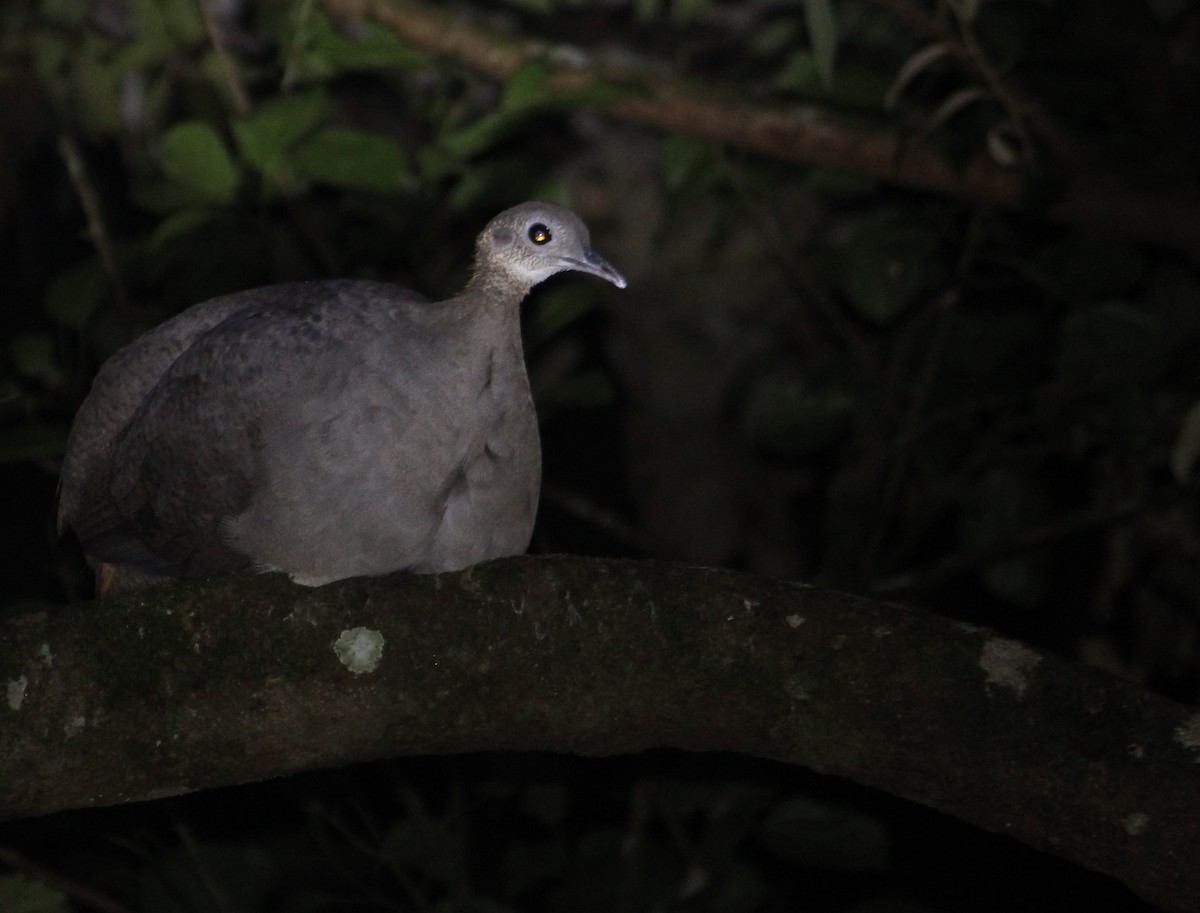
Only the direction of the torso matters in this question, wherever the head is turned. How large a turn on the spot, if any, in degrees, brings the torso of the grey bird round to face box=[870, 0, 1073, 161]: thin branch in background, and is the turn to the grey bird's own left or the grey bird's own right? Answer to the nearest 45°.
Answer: approximately 45° to the grey bird's own left

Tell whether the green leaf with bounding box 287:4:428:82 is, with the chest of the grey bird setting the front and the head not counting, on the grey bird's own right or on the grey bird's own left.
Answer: on the grey bird's own left

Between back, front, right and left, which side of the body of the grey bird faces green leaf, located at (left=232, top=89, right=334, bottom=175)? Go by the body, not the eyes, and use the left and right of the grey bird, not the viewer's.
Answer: left

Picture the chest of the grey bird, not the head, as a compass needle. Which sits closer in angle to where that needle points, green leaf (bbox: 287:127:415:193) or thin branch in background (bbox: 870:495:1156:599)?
the thin branch in background

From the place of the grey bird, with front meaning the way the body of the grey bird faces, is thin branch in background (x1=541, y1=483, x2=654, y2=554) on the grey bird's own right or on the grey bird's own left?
on the grey bird's own left

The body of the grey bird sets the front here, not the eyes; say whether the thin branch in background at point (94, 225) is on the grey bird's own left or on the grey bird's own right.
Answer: on the grey bird's own left

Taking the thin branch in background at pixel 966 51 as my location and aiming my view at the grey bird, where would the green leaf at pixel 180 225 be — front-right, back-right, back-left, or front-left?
front-right

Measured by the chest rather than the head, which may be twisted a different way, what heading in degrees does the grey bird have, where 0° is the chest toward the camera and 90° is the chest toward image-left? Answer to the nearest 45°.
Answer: approximately 270°

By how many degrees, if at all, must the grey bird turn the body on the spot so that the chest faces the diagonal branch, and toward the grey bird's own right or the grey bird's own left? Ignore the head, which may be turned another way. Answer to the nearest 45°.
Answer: approximately 45° to the grey bird's own left

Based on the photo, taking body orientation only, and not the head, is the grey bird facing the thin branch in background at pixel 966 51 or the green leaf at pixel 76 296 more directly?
the thin branch in background

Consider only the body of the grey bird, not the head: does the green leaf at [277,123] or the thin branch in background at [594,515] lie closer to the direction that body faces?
the thin branch in background
